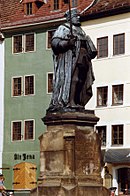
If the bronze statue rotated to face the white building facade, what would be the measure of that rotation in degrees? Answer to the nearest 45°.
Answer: approximately 135° to its left
